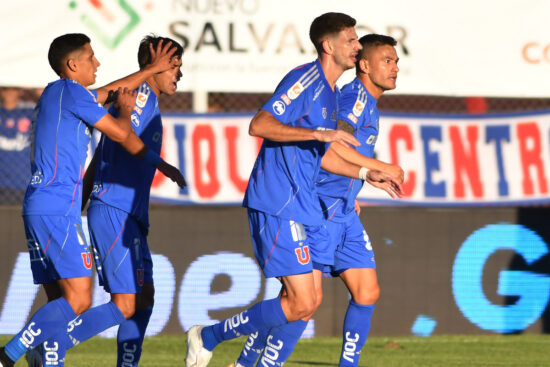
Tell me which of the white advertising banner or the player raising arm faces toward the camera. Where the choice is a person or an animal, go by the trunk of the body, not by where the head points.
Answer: the white advertising banner

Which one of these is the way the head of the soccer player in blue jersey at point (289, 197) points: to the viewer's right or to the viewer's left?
to the viewer's right

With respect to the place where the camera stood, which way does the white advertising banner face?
facing the viewer

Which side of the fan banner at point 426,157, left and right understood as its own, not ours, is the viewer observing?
front

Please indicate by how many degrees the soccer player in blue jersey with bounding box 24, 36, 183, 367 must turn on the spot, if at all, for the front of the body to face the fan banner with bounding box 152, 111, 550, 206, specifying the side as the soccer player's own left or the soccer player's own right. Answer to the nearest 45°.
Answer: approximately 45° to the soccer player's own left

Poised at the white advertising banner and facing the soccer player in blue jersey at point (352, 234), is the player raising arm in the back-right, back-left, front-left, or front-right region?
front-right

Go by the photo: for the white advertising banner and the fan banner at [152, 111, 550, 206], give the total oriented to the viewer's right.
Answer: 0

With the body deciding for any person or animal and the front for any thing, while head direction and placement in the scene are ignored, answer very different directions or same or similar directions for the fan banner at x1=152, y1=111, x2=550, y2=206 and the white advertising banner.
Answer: same or similar directions

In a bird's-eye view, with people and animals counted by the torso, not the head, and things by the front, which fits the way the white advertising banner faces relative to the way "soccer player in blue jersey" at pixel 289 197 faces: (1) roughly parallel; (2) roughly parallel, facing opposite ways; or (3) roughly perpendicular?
roughly perpendicular

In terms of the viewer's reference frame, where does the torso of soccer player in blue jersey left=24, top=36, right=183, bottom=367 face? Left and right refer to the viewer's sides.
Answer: facing to the right of the viewer

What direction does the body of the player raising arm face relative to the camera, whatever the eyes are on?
to the viewer's right

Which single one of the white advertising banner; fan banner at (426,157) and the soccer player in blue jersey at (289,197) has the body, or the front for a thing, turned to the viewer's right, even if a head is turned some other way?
the soccer player in blue jersey
